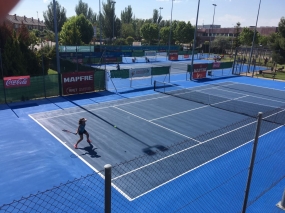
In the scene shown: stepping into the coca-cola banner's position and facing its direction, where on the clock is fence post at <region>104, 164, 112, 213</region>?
The fence post is roughly at 12 o'clock from the coca-cola banner.

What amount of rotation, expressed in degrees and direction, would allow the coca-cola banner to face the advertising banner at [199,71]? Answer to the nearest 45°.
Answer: approximately 90° to its left

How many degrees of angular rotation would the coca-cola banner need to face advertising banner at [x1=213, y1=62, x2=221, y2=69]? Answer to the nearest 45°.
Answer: approximately 90° to its left

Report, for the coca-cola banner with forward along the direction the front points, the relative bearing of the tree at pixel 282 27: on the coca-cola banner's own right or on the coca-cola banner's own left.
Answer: on the coca-cola banner's own left

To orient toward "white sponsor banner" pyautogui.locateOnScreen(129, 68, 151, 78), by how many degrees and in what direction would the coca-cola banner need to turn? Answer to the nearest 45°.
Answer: approximately 90° to its left

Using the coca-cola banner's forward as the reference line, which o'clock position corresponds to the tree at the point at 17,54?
The tree is roughly at 6 o'clock from the coca-cola banner.

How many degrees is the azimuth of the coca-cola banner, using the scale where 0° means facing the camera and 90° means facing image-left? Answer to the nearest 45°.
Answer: approximately 0°

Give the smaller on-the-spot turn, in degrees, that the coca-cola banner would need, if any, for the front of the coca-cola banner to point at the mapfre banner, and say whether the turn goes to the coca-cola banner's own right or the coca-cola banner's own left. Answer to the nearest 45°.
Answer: approximately 90° to the coca-cola banner's own left
